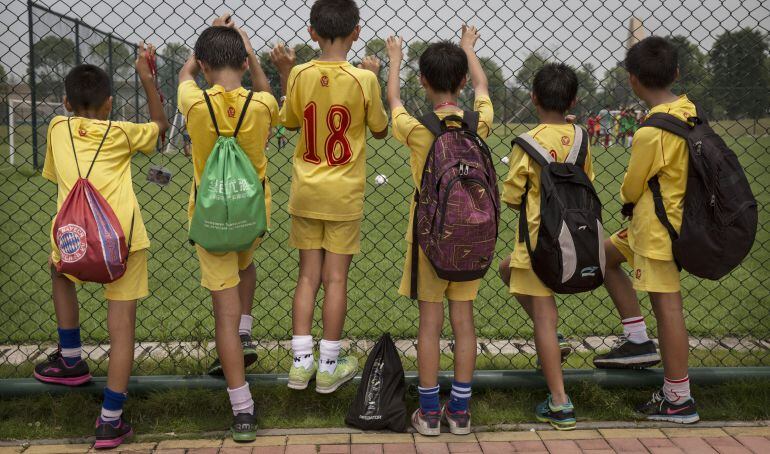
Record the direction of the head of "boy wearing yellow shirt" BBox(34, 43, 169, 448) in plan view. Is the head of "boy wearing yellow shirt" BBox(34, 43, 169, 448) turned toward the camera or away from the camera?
away from the camera

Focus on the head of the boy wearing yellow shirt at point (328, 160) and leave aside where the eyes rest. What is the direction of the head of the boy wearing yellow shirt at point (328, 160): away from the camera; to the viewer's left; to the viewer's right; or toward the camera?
away from the camera

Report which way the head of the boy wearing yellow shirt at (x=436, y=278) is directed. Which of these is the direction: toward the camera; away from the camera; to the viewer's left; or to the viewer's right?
away from the camera

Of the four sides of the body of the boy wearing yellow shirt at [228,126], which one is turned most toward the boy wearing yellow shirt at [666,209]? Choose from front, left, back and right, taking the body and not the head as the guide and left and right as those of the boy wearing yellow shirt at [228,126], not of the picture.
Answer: right

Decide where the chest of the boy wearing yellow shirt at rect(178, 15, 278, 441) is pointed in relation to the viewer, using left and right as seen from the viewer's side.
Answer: facing away from the viewer

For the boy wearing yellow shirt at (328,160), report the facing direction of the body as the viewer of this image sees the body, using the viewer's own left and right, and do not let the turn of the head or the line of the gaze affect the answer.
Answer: facing away from the viewer

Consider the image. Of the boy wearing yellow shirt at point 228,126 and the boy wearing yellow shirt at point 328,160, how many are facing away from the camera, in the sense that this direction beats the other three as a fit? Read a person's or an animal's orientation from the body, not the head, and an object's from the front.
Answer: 2

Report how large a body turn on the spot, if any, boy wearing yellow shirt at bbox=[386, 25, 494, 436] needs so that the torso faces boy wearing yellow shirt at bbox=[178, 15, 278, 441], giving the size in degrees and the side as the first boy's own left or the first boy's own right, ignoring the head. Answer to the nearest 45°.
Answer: approximately 90° to the first boy's own left

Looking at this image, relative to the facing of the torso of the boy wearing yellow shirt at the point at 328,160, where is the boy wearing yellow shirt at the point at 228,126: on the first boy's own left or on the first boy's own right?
on the first boy's own left

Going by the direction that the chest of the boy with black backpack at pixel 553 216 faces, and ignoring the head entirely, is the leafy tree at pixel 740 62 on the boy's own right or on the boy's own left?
on the boy's own right

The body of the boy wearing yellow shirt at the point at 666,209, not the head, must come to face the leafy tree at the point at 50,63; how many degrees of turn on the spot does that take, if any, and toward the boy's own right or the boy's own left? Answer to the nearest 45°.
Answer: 0° — they already face it

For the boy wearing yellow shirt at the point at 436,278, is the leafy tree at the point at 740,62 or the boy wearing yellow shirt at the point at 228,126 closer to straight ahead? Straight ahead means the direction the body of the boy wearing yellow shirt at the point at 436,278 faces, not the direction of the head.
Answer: the leafy tree

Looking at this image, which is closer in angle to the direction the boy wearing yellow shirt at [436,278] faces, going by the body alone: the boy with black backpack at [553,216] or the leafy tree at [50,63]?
the leafy tree
